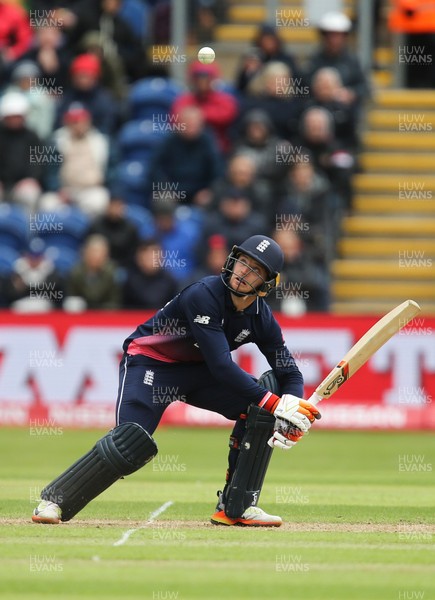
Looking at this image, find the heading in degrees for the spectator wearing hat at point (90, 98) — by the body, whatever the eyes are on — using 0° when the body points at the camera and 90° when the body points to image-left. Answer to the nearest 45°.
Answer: approximately 0°

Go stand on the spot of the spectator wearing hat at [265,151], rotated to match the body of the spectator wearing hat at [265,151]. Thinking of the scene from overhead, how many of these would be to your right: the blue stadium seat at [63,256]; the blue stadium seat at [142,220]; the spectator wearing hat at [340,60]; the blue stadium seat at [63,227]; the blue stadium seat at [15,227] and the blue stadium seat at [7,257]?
5

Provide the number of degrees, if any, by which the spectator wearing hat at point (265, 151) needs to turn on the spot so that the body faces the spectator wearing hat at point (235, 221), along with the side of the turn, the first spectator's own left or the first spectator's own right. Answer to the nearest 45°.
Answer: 0° — they already face them

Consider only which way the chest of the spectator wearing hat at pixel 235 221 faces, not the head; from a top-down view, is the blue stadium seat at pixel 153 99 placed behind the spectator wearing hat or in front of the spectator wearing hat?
behind

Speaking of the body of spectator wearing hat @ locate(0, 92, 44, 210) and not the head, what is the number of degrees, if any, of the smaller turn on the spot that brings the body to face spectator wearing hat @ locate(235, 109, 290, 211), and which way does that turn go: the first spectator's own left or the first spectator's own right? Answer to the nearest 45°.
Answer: approximately 45° to the first spectator's own left

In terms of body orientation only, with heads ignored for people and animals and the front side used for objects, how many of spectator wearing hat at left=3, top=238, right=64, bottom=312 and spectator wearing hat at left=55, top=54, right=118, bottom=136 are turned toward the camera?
2

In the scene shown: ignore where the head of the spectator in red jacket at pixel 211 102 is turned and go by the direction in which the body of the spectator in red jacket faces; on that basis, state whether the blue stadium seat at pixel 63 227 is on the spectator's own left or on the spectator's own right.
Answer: on the spectator's own right

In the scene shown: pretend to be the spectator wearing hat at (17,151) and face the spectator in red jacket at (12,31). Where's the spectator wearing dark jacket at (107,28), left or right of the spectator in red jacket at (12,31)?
right

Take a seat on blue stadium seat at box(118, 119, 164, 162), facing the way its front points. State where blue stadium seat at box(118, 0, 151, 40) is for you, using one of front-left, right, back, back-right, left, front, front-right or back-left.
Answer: back

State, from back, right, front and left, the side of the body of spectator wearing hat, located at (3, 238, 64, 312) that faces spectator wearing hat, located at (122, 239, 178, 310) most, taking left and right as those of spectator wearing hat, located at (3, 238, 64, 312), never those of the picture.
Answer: left

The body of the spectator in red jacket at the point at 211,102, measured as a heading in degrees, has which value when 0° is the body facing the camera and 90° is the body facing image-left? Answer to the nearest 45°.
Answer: approximately 0°
